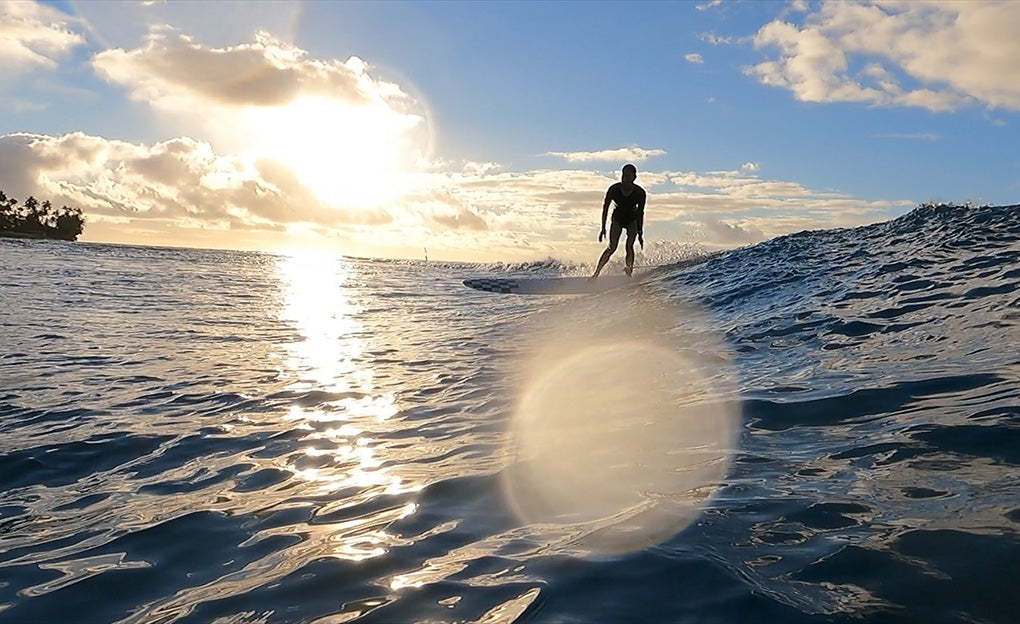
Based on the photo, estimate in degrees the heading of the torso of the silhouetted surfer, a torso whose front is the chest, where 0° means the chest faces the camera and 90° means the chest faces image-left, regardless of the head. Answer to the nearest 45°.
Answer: approximately 0°
